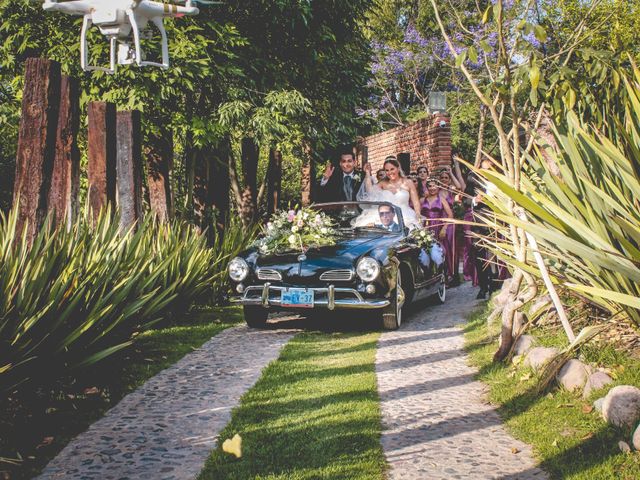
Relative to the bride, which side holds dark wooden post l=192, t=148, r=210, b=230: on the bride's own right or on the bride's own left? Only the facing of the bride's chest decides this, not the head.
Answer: on the bride's own right

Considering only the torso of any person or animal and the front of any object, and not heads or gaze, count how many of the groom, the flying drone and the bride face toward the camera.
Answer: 2

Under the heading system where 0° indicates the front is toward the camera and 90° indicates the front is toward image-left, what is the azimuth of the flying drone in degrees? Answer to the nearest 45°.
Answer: approximately 225°

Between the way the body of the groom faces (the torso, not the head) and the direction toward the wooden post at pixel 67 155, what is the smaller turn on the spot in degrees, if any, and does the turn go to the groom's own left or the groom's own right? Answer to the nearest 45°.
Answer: approximately 45° to the groom's own right

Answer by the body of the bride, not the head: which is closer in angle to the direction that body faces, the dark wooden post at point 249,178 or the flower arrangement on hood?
the flower arrangement on hood

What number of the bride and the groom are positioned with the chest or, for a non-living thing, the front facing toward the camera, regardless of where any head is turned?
2

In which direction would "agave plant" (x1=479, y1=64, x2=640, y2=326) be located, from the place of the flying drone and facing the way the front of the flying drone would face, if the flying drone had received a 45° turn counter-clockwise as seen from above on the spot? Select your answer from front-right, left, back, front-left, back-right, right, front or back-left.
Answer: back-right

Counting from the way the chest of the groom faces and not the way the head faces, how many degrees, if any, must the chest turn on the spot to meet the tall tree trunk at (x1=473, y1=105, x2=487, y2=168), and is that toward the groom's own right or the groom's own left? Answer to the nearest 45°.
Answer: approximately 135° to the groom's own left

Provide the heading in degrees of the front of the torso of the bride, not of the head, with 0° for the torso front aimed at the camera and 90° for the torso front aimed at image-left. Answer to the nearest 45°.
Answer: approximately 0°
